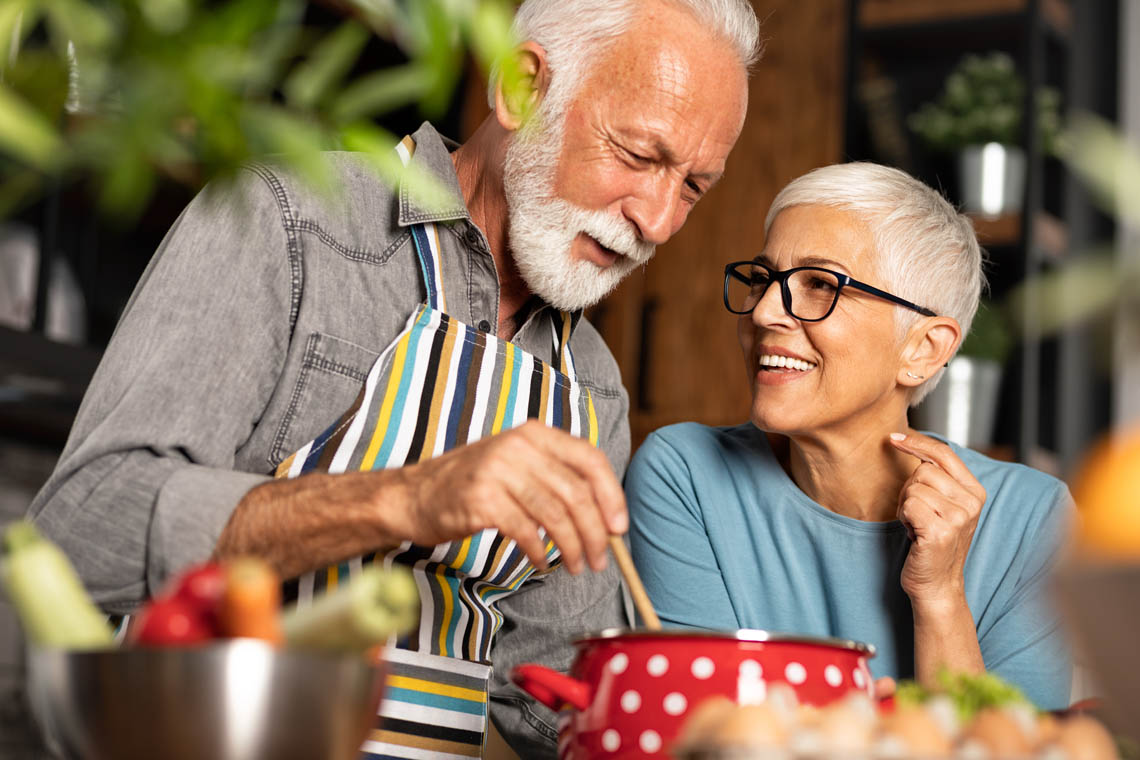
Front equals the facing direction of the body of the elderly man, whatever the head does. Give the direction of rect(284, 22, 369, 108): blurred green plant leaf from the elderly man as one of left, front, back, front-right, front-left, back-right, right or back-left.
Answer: front-right

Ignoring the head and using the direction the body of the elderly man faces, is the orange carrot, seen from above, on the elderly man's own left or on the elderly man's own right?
on the elderly man's own right

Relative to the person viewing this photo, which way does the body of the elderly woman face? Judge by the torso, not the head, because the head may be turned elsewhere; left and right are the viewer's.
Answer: facing the viewer

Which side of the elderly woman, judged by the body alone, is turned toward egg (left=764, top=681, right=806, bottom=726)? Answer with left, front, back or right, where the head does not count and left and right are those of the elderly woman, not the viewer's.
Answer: front

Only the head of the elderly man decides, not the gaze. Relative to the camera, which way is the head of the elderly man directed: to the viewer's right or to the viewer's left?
to the viewer's right

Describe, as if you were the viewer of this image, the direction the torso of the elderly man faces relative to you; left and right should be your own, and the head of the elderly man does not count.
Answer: facing the viewer and to the right of the viewer

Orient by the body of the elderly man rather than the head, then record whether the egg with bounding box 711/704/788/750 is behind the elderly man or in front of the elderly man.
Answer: in front

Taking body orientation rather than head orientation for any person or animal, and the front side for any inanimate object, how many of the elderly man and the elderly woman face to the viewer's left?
0

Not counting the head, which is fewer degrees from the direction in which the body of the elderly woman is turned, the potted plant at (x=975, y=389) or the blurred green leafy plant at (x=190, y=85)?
the blurred green leafy plant

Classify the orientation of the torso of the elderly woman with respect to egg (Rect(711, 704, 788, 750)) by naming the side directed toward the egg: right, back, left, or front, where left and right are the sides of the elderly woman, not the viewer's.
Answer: front

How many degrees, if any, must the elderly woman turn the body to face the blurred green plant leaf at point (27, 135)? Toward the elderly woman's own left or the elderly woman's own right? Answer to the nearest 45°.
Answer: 0° — they already face it

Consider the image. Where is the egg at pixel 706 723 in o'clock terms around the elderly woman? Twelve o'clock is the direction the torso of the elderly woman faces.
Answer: The egg is roughly at 12 o'clock from the elderly woman.

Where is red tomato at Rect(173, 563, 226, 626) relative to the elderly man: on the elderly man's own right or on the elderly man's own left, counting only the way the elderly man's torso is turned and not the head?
on the elderly man's own right
